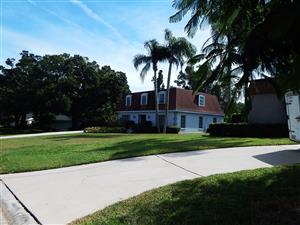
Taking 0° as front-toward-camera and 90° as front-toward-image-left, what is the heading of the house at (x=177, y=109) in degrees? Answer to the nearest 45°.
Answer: approximately 45°

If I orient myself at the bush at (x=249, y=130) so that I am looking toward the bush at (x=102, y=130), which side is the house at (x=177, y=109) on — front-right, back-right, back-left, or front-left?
front-right

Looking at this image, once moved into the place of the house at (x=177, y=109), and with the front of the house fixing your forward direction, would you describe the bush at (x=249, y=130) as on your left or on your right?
on your left

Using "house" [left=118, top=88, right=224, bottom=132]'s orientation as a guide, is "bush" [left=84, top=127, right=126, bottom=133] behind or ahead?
ahead

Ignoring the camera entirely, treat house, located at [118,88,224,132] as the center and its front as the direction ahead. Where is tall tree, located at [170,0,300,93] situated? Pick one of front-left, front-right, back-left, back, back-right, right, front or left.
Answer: front-left
